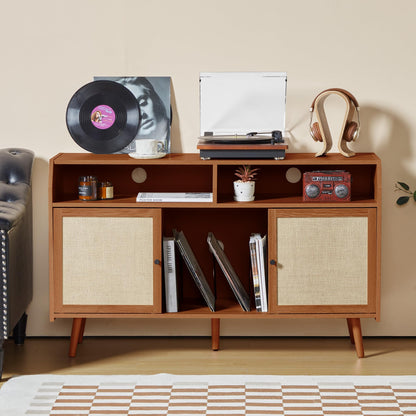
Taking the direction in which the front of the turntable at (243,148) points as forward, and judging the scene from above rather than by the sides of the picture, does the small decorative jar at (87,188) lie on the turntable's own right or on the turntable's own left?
on the turntable's own right

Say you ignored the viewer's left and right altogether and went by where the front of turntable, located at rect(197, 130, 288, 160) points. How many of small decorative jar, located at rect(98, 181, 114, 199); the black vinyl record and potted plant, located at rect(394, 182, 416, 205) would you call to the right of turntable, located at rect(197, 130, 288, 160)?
2

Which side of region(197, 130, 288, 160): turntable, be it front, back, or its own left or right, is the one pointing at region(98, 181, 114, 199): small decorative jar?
right

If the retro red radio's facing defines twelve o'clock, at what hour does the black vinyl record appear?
The black vinyl record is roughly at 3 o'clock from the retro red radio.

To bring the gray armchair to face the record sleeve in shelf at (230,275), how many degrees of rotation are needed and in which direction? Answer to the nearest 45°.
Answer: approximately 135° to its left

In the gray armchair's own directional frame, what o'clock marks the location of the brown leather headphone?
The brown leather headphone is roughly at 8 o'clock from the gray armchair.

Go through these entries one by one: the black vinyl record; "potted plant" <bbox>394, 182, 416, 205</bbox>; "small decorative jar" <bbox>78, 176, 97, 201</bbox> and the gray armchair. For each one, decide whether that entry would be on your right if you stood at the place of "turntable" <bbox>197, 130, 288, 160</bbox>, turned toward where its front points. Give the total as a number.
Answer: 3

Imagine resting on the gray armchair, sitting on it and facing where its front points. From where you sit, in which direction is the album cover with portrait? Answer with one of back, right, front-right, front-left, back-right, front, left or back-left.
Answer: back-left
